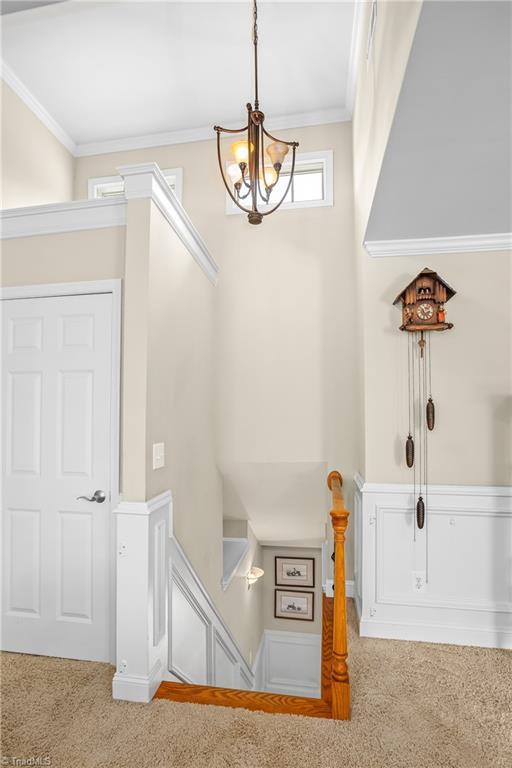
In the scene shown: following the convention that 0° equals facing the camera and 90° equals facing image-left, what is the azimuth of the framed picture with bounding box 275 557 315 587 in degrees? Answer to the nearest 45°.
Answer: approximately 0°

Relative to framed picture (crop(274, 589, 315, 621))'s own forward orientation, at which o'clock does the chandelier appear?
The chandelier is roughly at 12 o'clock from the framed picture.

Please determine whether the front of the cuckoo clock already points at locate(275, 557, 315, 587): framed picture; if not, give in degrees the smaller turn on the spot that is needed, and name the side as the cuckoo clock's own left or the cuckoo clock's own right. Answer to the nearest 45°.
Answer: approximately 135° to the cuckoo clock's own right

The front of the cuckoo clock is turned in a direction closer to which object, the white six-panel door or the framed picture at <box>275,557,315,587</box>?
the white six-panel door
